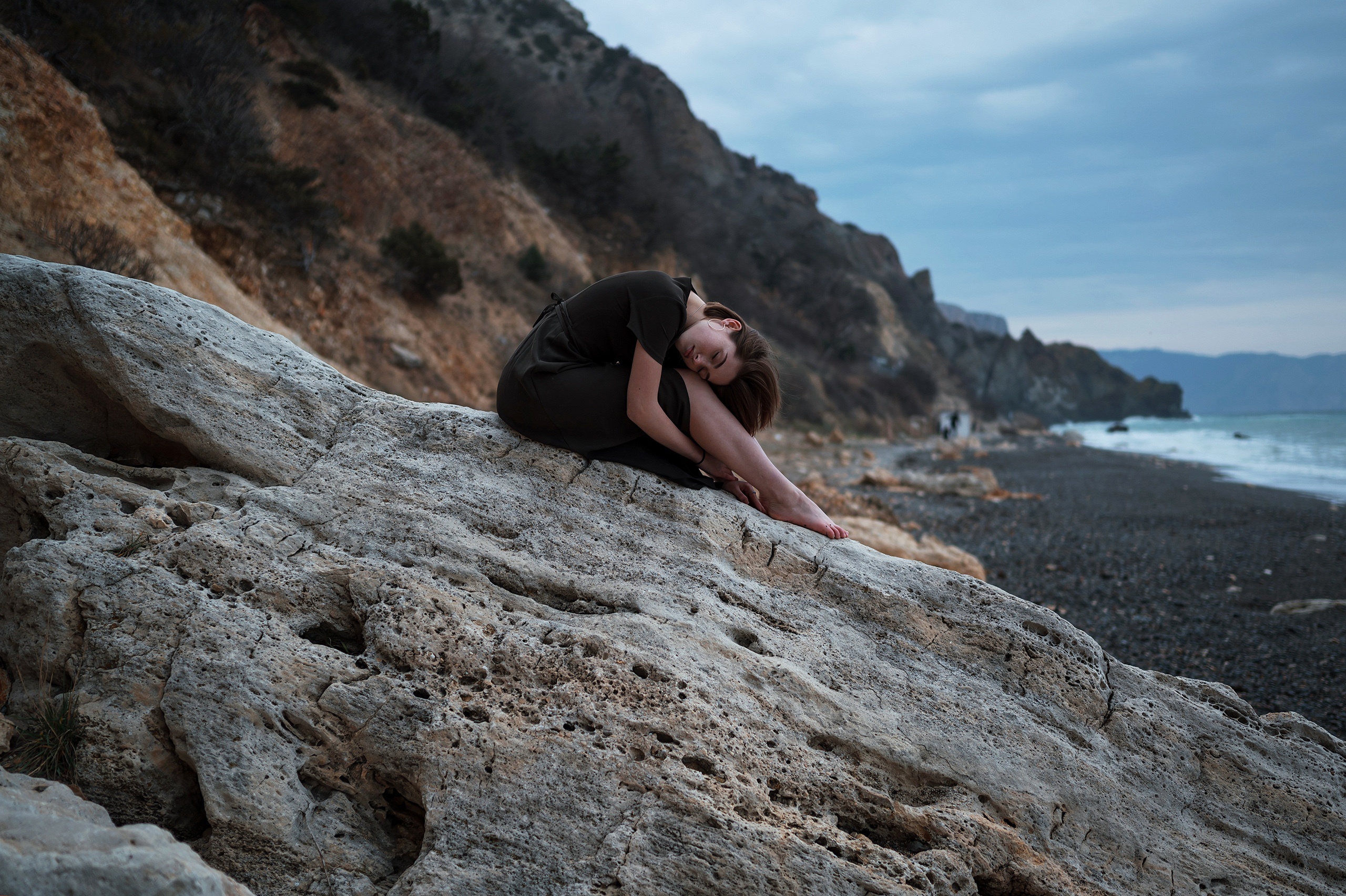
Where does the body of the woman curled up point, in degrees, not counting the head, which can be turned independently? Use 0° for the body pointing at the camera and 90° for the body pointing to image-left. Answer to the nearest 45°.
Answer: approximately 270°

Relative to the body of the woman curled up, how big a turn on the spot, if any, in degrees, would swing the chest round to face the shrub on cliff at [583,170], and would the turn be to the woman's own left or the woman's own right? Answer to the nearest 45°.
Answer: approximately 90° to the woman's own left

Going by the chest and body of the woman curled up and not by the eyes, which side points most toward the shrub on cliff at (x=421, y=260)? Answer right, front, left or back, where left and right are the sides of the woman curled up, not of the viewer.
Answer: left

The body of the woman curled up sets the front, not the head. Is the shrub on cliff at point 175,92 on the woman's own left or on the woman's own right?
on the woman's own left

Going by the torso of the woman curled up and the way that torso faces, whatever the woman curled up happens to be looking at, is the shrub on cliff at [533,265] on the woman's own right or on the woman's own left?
on the woman's own left
